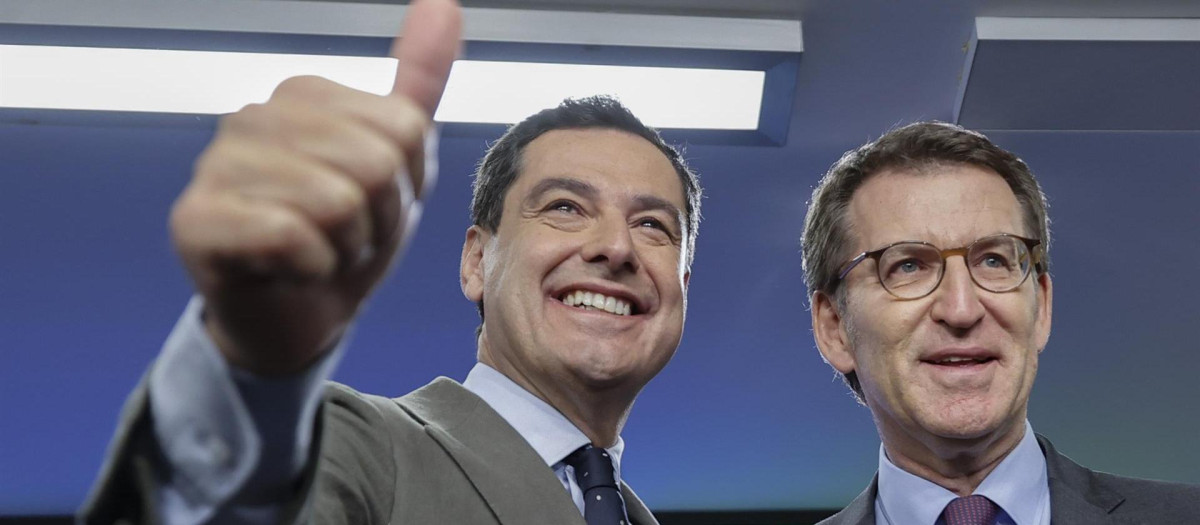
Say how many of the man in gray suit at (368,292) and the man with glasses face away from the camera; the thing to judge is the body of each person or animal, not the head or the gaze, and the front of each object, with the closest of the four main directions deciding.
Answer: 0

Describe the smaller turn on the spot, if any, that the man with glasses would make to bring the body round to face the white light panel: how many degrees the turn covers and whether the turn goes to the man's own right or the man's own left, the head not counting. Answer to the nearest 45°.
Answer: approximately 90° to the man's own right

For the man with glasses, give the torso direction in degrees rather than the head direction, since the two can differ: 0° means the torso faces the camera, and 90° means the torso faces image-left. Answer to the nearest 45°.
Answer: approximately 0°

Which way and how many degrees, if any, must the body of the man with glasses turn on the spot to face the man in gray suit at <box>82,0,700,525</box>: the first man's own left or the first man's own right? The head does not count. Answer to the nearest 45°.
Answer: approximately 45° to the first man's own right

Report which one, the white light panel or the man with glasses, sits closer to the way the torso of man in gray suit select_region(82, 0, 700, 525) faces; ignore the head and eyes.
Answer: the man with glasses

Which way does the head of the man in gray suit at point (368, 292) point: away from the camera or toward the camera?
toward the camera
